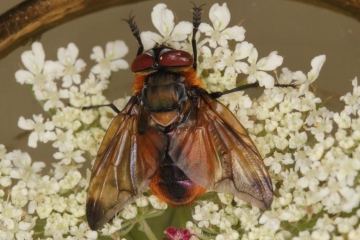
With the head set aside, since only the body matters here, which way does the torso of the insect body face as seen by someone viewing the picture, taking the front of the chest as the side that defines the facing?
away from the camera
